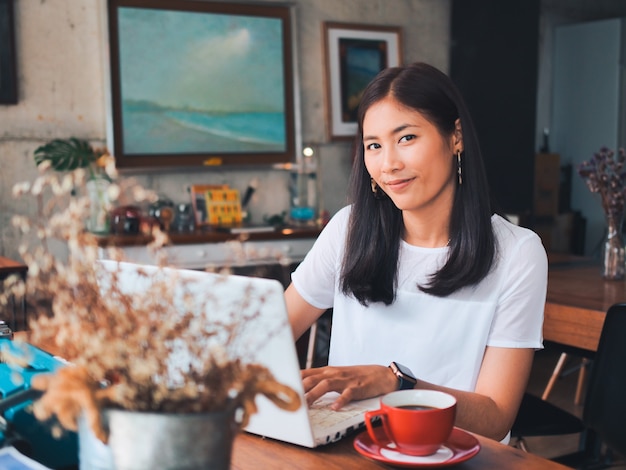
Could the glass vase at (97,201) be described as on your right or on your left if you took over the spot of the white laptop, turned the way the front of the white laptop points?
on your left

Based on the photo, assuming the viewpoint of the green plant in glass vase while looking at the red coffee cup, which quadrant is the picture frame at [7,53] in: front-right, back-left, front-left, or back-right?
back-right

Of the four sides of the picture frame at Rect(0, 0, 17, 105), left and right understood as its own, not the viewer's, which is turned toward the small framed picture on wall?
left

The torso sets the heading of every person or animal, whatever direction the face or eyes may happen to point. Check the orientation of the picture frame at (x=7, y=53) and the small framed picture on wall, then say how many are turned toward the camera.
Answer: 2

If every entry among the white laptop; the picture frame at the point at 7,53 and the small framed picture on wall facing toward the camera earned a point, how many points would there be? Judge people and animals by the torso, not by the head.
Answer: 2

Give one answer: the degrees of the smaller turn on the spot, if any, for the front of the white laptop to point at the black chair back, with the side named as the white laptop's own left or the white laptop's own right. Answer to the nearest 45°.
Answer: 0° — it already faces it

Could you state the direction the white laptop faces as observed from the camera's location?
facing away from the viewer and to the right of the viewer

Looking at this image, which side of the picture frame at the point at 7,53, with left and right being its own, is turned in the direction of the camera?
front

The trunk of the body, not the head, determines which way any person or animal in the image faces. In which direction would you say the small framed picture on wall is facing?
toward the camera

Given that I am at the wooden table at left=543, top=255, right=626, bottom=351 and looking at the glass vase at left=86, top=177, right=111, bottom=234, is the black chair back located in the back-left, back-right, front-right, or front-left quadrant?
back-left
